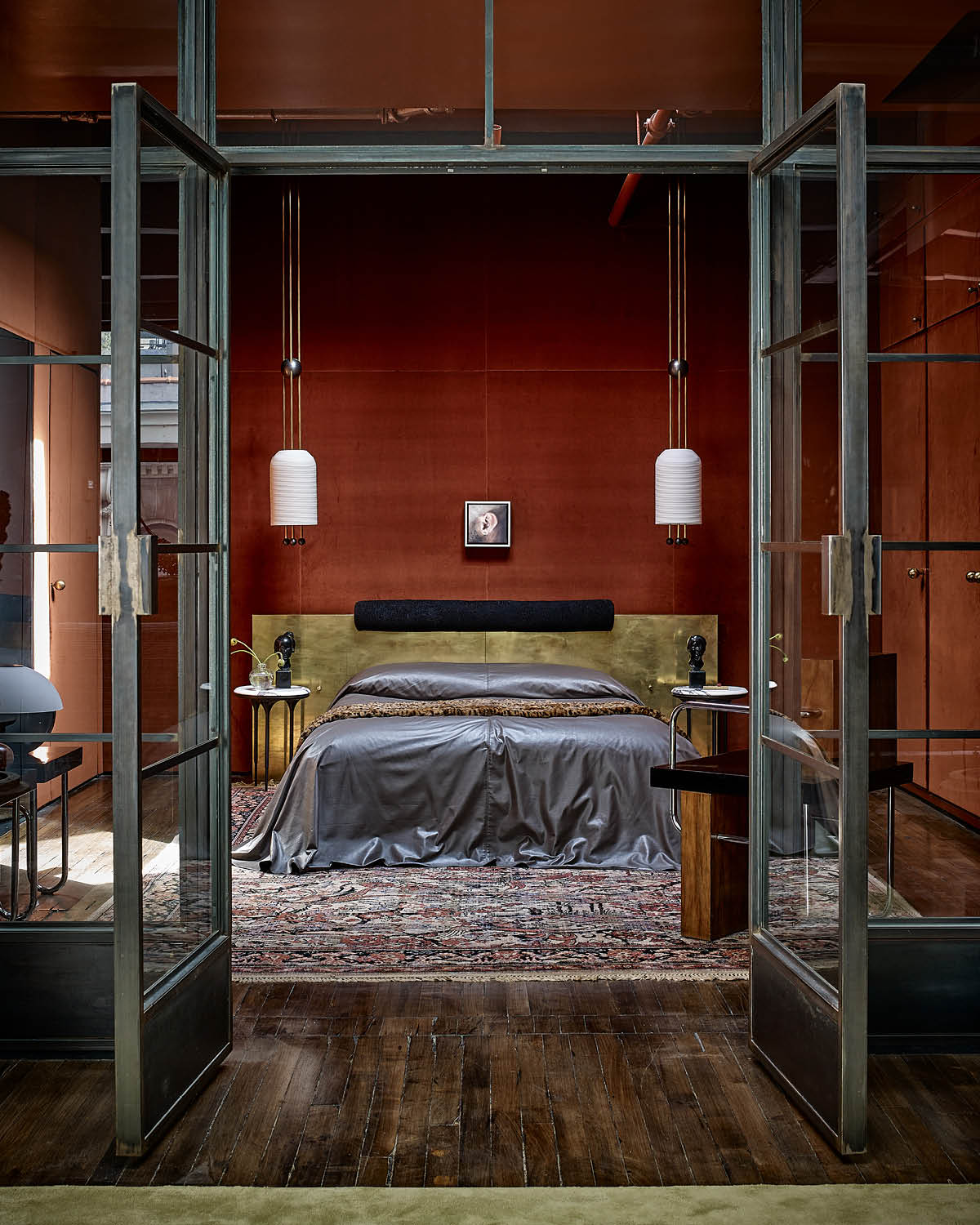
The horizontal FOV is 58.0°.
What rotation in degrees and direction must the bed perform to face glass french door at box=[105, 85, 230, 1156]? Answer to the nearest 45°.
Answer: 0° — it already faces it

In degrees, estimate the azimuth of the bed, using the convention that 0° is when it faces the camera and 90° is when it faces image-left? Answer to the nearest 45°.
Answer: approximately 0°

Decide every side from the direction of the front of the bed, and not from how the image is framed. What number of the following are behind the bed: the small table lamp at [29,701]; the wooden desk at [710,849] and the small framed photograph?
1

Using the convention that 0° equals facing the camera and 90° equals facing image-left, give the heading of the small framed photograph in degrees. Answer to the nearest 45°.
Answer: approximately 0°

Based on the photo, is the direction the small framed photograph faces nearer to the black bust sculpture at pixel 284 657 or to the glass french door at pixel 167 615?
the glass french door

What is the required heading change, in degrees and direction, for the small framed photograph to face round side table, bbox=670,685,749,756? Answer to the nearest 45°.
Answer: approximately 90° to its left

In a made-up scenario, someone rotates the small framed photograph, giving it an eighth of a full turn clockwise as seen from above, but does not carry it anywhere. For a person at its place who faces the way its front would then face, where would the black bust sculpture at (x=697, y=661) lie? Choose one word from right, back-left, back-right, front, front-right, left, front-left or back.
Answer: back-left

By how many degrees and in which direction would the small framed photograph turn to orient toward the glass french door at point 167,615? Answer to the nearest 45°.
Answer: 0° — it already faces it

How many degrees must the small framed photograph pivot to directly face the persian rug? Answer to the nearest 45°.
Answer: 0° — it already faces it

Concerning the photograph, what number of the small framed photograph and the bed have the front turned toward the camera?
2

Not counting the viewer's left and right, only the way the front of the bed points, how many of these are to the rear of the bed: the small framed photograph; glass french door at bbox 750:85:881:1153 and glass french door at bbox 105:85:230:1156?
1

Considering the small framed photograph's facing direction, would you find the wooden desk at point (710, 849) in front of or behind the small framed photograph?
in front

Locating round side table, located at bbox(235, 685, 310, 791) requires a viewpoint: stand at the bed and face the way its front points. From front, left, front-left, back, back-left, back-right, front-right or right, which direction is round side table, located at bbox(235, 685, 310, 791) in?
back-right
